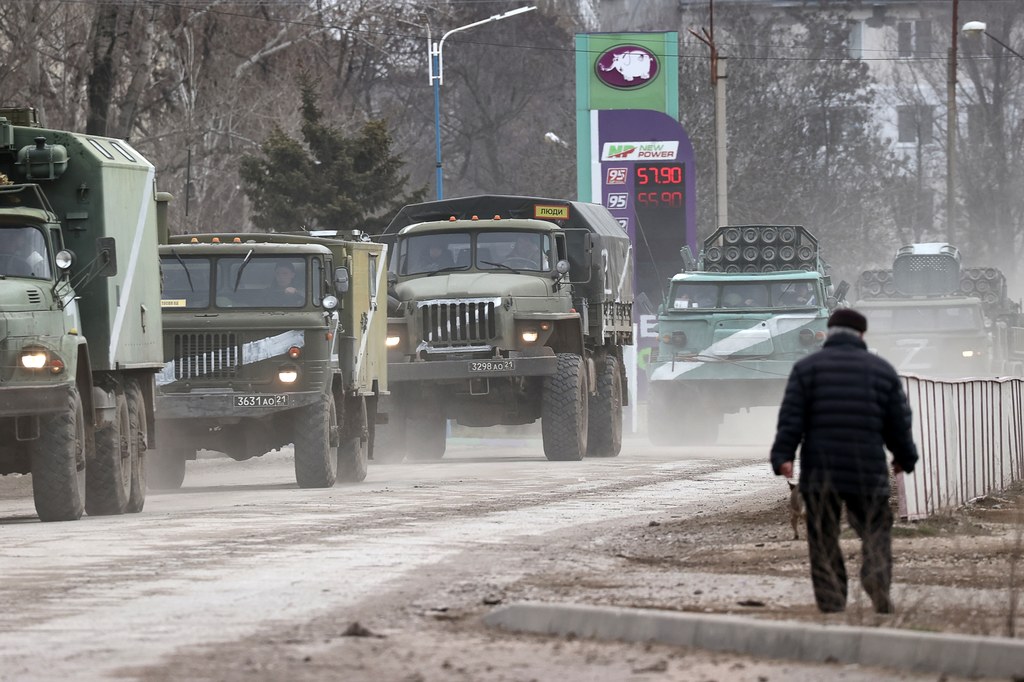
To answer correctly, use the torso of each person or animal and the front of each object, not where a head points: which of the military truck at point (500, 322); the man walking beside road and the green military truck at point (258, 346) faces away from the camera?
the man walking beside road

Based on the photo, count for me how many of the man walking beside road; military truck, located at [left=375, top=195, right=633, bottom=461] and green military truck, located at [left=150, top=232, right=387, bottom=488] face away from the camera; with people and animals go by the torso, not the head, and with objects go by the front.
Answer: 1

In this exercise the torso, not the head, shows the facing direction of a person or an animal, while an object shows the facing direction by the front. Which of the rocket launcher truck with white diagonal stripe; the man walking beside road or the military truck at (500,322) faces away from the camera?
the man walking beside road

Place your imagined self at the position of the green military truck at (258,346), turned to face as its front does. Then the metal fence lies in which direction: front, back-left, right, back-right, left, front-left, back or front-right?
front-left

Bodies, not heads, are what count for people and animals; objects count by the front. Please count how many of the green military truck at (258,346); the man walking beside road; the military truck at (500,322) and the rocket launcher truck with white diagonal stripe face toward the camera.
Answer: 3

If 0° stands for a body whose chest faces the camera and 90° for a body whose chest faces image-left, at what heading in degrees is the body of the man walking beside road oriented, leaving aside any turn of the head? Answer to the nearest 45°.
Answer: approximately 180°

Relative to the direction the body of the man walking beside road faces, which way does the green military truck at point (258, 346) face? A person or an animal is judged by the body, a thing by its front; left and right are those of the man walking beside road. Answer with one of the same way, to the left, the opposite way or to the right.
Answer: the opposite way

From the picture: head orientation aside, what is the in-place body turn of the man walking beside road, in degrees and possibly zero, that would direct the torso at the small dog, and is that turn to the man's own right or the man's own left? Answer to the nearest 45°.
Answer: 0° — they already face it

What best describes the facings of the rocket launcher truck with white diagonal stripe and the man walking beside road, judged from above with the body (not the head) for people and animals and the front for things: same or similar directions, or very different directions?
very different directions

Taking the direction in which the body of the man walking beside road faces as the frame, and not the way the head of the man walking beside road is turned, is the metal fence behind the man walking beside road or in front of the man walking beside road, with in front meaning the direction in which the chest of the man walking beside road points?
in front

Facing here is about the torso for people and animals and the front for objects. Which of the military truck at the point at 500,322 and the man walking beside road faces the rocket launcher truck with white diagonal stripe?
the man walking beside road

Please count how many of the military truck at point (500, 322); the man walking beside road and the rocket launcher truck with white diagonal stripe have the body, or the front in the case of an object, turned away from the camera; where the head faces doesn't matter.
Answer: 1

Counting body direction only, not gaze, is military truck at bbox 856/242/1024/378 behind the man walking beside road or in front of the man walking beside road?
in front

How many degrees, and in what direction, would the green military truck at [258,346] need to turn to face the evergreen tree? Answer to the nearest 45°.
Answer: approximately 180°

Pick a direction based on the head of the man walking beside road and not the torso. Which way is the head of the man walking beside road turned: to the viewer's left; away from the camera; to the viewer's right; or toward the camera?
away from the camera
